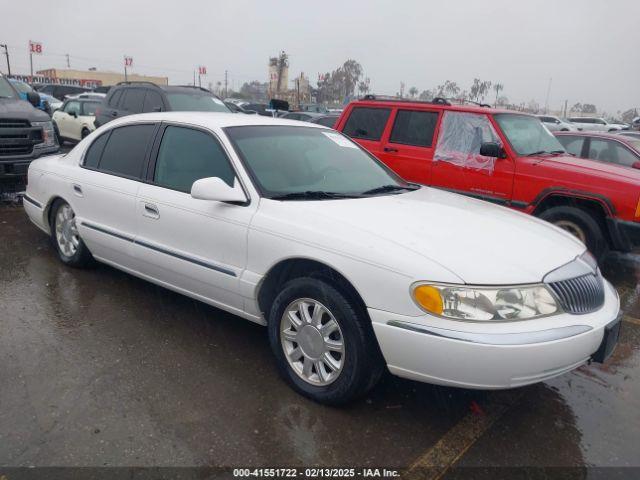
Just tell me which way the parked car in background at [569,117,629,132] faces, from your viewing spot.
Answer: facing to the right of the viewer

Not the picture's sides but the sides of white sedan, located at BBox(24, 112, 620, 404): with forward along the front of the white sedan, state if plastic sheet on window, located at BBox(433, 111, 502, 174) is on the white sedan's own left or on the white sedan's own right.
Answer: on the white sedan's own left

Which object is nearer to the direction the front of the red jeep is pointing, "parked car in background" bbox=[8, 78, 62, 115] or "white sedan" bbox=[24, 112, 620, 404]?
the white sedan

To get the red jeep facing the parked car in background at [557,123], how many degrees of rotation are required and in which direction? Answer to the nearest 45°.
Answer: approximately 135° to its left

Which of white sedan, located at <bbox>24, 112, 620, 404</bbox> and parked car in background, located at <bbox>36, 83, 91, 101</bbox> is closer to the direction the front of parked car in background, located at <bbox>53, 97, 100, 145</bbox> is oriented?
the white sedan

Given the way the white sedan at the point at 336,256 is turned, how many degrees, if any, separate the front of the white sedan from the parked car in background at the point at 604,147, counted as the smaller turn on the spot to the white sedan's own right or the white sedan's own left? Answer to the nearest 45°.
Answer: approximately 90° to the white sedan's own left

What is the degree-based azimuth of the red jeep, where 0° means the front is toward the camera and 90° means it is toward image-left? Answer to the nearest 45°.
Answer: approximately 315°
